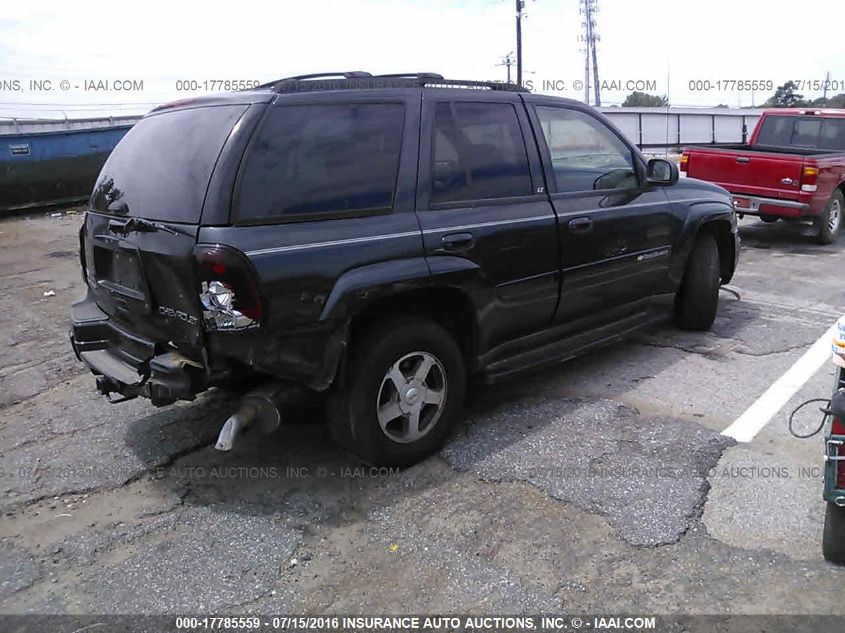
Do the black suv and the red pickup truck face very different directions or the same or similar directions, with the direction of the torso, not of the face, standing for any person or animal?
same or similar directions

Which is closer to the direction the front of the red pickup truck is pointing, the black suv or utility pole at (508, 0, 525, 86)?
the utility pole

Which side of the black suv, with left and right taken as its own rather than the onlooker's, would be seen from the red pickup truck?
front

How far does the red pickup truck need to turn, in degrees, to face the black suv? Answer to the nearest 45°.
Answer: approximately 135° to its right

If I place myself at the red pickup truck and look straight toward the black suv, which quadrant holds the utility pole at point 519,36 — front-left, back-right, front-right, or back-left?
back-right

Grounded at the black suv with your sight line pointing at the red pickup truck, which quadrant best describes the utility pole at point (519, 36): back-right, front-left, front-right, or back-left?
front-left

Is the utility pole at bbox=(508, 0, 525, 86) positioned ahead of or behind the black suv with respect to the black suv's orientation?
ahead

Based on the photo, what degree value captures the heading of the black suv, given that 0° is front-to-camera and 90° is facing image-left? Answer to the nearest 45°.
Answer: approximately 225°

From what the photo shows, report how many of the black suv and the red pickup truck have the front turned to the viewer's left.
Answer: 0

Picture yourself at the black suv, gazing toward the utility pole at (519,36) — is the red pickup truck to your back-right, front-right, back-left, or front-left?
front-right

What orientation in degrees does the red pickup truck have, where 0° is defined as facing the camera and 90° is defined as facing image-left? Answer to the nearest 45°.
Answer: approximately 225°

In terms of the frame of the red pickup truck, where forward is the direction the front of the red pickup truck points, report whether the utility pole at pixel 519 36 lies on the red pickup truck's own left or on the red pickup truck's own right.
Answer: on the red pickup truck's own left
